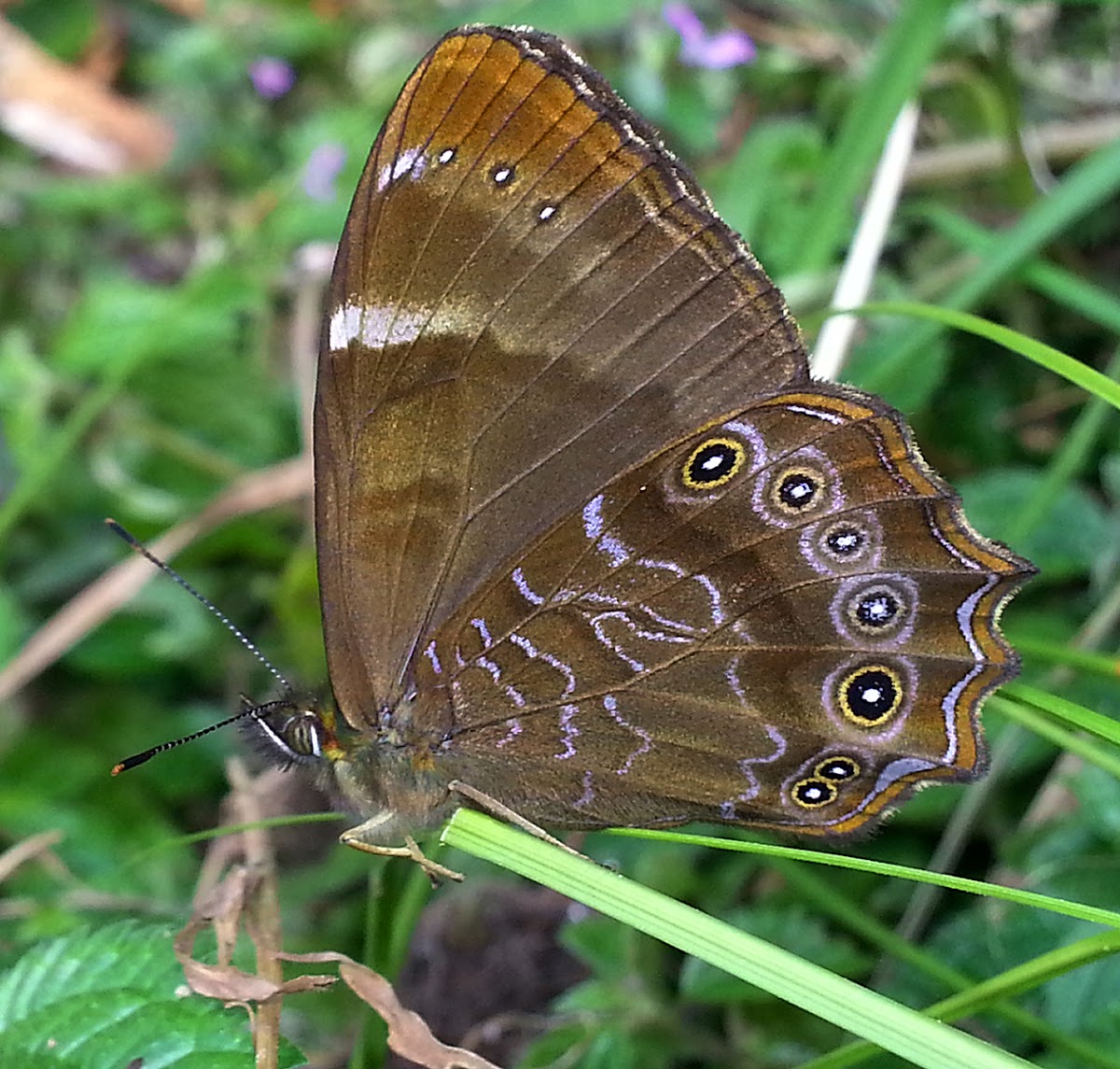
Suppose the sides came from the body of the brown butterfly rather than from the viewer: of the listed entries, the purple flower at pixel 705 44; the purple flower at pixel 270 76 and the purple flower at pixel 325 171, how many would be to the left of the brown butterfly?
0

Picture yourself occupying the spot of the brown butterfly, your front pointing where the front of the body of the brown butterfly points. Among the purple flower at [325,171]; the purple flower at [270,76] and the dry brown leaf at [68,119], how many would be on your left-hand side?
0

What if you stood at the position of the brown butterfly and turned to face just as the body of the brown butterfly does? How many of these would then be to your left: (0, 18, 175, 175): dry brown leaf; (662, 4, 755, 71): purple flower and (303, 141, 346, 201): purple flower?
0

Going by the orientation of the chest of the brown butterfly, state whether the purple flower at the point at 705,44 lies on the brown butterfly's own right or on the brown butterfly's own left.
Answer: on the brown butterfly's own right

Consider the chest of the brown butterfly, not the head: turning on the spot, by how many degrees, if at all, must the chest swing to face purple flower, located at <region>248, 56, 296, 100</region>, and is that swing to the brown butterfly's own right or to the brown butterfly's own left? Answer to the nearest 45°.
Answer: approximately 45° to the brown butterfly's own right

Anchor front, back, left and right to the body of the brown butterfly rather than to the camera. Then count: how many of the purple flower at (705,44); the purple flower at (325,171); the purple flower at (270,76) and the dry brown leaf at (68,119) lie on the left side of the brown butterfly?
0

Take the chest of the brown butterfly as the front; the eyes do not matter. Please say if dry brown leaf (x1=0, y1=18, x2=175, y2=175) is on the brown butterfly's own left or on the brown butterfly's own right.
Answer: on the brown butterfly's own right

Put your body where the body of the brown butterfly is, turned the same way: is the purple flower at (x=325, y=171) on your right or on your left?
on your right

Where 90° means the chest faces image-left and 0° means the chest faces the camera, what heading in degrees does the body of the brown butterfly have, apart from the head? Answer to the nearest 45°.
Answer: approximately 90°

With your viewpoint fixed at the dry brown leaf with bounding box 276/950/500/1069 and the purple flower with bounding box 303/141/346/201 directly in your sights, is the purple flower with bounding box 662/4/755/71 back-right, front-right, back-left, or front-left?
front-right
